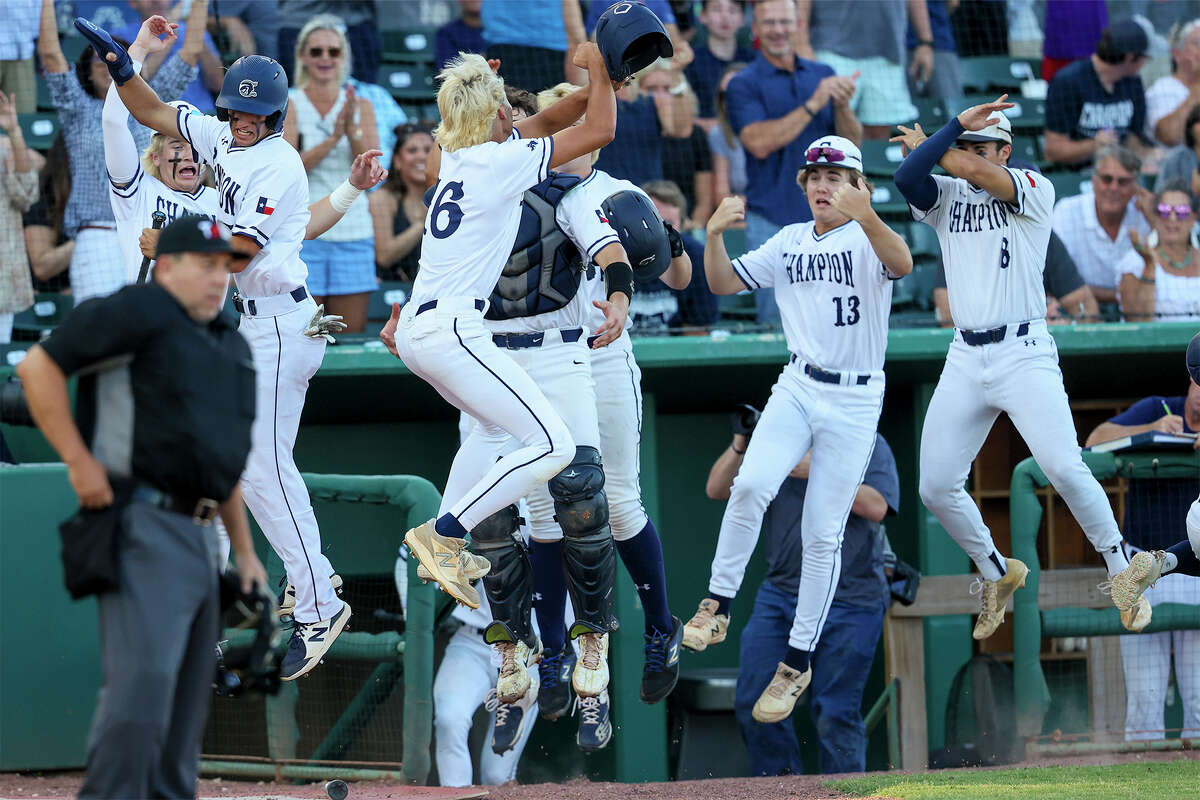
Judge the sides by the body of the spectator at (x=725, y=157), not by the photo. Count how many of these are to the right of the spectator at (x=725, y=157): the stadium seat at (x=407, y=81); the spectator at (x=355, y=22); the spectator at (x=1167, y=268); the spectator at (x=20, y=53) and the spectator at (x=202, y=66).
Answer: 4

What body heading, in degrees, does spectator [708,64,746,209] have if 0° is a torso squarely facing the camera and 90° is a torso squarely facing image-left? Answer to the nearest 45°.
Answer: approximately 0°

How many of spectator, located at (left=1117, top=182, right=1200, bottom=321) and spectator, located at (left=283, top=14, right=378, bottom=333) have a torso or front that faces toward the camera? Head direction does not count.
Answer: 2

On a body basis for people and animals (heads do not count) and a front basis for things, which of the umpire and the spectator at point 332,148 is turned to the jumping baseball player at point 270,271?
the spectator

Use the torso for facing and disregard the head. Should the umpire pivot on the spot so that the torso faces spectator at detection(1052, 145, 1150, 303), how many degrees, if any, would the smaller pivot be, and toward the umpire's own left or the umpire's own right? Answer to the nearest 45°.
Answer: approximately 90° to the umpire's own left

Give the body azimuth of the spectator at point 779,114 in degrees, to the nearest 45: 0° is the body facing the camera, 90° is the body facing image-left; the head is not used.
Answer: approximately 315°

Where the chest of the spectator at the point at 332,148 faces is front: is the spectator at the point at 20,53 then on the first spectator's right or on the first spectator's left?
on the first spectator's right

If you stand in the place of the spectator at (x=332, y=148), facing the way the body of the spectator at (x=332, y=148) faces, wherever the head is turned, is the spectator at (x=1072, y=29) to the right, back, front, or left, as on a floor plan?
left

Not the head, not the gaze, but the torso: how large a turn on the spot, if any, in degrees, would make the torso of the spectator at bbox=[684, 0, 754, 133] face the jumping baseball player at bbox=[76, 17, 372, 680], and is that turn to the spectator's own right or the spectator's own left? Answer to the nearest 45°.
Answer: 0° — they already face them

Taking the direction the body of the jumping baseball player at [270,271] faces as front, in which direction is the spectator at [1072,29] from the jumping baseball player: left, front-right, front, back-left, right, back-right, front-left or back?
back

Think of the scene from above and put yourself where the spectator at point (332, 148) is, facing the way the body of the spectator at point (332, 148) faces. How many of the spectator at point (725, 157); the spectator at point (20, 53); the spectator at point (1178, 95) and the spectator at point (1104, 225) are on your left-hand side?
3

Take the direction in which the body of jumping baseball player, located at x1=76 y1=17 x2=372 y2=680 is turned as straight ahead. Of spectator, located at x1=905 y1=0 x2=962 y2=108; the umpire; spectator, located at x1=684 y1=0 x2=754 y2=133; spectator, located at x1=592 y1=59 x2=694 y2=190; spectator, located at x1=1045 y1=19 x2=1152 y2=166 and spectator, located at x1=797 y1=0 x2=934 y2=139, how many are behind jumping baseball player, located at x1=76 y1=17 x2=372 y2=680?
5
